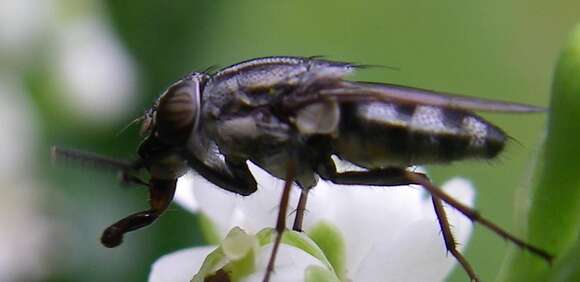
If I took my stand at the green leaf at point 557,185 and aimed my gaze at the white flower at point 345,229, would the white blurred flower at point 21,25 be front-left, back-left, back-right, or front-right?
front-right

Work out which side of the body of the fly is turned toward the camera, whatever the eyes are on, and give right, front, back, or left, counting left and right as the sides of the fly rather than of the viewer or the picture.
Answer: left

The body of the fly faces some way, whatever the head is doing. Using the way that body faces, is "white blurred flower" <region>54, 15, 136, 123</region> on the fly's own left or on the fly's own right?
on the fly's own right

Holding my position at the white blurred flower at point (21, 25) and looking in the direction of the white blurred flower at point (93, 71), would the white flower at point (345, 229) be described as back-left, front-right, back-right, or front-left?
front-right

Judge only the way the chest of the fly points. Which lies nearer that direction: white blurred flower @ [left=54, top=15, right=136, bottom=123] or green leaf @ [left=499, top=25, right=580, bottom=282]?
the white blurred flower

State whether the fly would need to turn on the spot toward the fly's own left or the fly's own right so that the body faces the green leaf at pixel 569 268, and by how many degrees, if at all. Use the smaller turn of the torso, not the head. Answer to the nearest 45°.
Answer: approximately 135° to the fly's own left

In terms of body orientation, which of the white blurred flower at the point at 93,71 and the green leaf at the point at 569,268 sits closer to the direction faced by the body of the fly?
the white blurred flower
